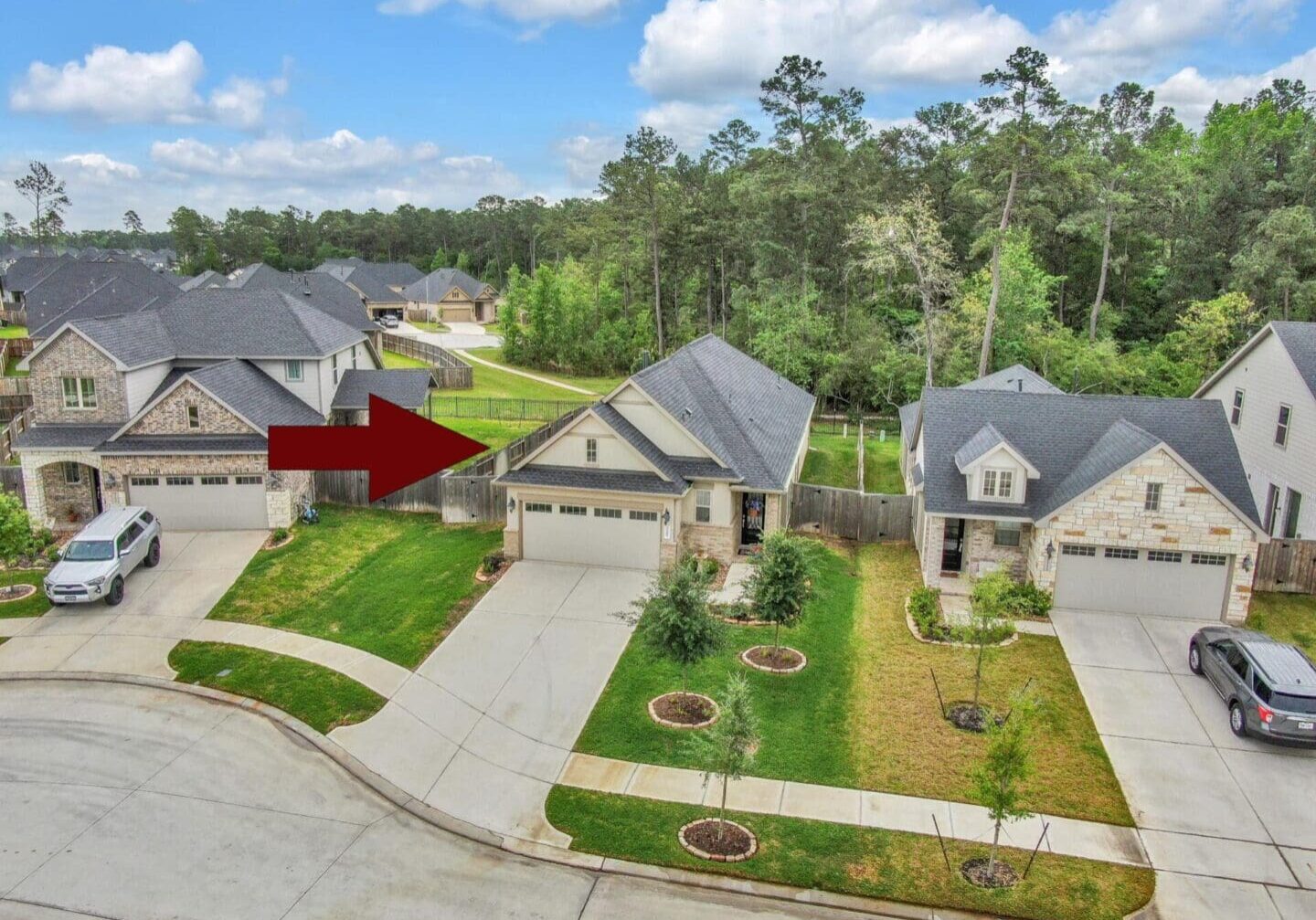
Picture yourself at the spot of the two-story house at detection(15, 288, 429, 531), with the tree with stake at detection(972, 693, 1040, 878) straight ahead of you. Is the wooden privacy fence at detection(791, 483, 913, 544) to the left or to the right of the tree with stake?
left

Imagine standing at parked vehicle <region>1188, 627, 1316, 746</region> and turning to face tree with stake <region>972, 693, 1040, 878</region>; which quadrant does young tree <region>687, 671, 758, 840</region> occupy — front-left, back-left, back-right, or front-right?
front-right

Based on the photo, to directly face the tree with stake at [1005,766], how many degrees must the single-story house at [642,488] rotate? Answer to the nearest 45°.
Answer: approximately 45° to its left

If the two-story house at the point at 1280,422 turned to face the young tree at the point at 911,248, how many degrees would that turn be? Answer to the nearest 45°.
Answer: approximately 90° to its right

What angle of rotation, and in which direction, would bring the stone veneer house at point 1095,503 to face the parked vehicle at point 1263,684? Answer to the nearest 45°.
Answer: approximately 45° to its left

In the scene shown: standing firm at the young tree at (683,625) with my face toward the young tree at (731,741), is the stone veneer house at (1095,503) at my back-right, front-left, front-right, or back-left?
back-left

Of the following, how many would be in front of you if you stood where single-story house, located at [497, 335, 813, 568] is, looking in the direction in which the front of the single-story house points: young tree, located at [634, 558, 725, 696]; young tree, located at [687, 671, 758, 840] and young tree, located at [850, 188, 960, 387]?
2

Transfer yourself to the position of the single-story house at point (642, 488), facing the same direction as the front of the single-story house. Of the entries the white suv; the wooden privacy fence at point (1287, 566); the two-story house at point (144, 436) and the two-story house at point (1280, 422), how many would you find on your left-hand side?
2

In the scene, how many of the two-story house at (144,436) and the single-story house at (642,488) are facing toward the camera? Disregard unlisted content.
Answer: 2

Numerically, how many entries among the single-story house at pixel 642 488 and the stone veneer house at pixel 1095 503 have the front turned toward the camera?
2

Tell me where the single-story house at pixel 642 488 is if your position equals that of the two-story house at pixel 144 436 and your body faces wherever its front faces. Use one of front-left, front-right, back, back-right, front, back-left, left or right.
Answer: front-left

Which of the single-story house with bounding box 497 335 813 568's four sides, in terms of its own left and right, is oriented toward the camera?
front

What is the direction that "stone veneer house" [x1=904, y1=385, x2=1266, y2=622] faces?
toward the camera

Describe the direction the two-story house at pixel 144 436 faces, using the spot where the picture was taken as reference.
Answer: facing the viewer
